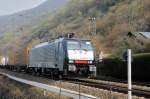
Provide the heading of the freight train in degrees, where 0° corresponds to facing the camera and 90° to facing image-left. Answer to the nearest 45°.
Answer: approximately 315°
